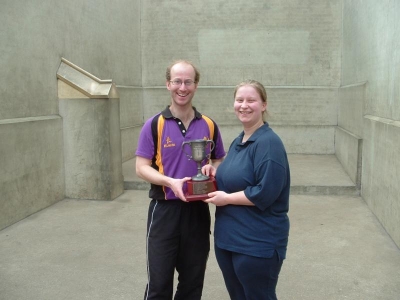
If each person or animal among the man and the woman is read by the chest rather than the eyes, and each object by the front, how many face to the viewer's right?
0

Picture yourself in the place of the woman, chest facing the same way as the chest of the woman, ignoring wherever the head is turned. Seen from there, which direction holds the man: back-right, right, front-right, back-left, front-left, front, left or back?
right

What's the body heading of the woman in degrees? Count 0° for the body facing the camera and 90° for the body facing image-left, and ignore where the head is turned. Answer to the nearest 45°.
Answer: approximately 45°

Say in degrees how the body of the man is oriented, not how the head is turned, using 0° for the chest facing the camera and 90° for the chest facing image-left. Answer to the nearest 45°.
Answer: approximately 0°

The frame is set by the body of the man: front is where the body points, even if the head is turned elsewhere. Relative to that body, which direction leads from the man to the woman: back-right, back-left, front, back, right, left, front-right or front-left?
front-left
